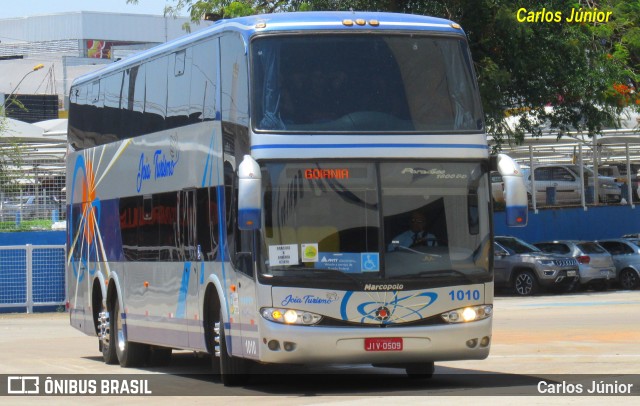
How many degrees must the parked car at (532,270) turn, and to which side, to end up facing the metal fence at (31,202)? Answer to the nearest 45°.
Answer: approximately 135° to its right

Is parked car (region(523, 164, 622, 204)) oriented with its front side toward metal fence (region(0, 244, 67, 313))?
no

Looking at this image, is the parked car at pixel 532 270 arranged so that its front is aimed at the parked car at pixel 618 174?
no

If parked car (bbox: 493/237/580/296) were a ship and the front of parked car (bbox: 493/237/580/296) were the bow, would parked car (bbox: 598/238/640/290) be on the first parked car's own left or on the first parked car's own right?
on the first parked car's own left

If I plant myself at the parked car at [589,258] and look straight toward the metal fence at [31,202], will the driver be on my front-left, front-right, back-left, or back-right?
front-left

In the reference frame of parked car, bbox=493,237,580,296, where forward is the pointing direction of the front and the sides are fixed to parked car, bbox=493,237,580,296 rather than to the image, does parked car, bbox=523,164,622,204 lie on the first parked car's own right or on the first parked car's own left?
on the first parked car's own left

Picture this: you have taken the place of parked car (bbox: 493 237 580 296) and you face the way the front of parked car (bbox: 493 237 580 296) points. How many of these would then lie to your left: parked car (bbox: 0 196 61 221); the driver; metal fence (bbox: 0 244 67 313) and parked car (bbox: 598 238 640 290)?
1

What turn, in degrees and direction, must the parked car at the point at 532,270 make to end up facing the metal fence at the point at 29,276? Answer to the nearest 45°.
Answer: approximately 135° to its right

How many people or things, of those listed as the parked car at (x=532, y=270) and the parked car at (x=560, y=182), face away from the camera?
0

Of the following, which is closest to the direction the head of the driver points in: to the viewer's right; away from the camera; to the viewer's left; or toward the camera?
toward the camera

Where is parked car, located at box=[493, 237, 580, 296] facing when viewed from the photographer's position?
facing the viewer and to the right of the viewer

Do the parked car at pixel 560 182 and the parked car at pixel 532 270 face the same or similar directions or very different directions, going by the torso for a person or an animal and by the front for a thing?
same or similar directions
